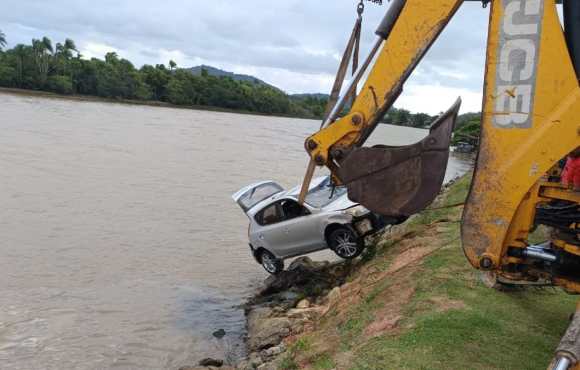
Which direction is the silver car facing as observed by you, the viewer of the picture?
facing the viewer and to the right of the viewer
